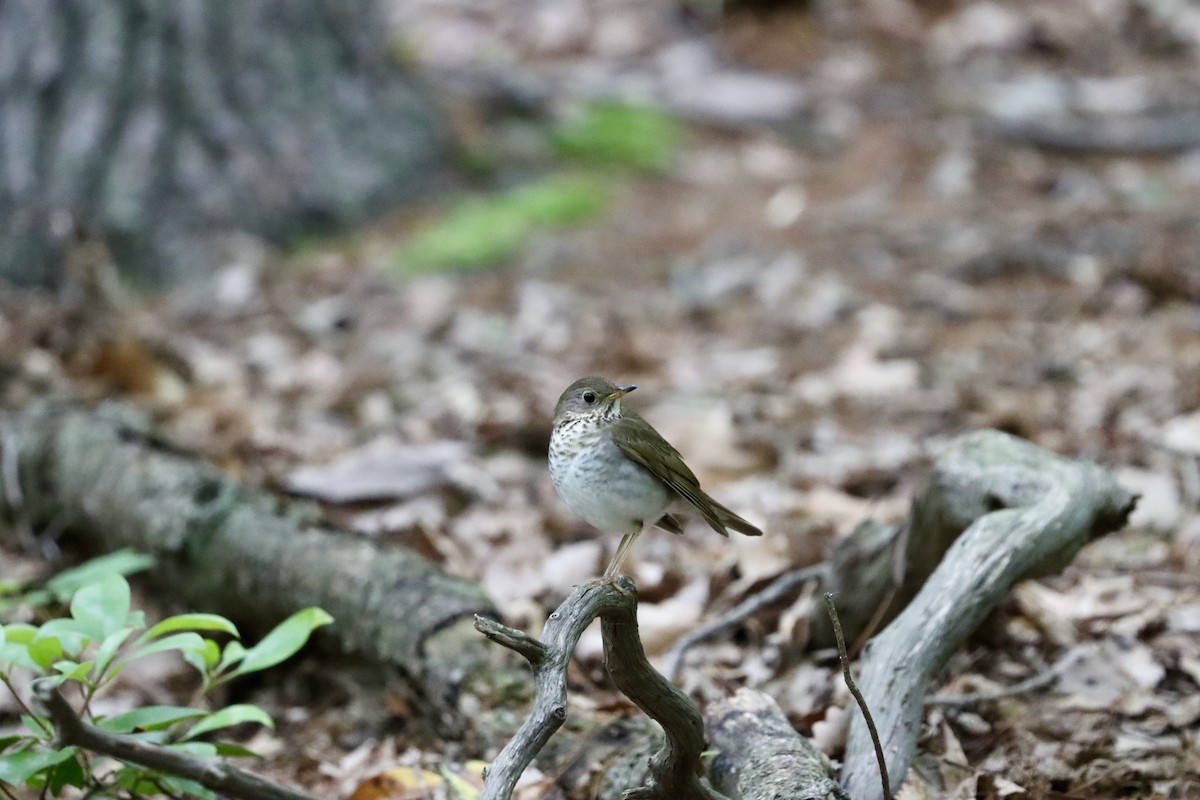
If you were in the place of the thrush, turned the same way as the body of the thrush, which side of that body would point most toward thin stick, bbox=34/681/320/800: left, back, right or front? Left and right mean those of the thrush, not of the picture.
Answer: front

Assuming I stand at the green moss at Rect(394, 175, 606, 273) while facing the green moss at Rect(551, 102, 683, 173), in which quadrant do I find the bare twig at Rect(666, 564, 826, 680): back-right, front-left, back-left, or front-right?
back-right

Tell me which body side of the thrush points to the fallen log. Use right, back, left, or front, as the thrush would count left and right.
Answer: right

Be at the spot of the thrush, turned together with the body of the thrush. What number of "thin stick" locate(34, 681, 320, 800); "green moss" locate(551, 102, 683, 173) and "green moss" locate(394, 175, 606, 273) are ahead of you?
1

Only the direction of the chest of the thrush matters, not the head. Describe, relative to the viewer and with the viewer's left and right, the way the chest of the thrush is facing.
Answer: facing the viewer and to the left of the viewer

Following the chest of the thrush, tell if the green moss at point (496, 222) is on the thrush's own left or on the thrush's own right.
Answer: on the thrush's own right
